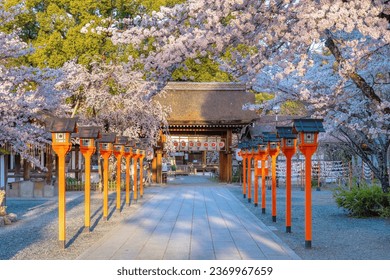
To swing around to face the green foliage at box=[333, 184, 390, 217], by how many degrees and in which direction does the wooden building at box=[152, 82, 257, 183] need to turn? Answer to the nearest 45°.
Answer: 0° — it already faces it

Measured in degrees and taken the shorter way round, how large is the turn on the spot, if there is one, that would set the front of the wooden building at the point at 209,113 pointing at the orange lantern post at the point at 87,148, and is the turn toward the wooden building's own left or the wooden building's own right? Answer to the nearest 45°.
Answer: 0° — it already faces it

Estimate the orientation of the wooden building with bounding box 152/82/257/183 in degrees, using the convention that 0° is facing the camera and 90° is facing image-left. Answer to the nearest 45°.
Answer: approximately 0°

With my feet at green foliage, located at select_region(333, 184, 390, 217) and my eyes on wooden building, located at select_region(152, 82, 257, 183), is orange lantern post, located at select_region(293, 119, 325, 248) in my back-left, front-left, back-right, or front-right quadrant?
back-left

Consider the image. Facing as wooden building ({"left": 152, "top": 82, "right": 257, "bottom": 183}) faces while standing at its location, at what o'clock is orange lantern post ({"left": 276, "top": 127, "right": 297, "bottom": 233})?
The orange lantern post is roughly at 12 o'clock from the wooden building.

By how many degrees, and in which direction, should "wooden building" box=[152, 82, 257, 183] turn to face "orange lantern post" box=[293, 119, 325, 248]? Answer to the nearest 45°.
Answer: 0° — it already faces it

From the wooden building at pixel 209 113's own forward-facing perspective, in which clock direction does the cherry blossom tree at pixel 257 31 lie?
The cherry blossom tree is roughly at 12 o'clock from the wooden building.
